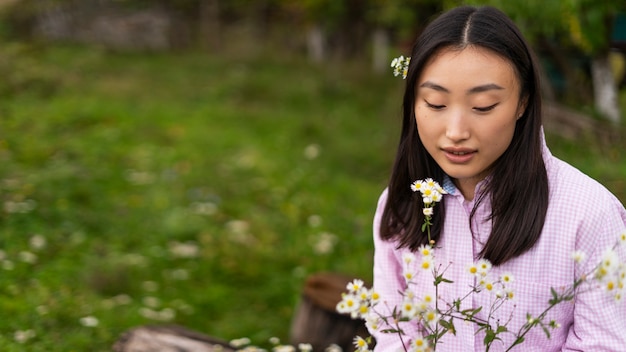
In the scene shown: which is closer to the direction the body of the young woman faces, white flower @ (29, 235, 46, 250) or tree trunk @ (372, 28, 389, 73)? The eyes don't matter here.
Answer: the white flower

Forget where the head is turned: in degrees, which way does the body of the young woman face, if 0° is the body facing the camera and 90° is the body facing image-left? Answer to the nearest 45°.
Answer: approximately 45°

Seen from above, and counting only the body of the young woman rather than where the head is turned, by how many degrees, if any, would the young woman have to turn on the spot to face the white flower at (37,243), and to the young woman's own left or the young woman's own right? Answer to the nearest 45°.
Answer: approximately 90° to the young woman's own right

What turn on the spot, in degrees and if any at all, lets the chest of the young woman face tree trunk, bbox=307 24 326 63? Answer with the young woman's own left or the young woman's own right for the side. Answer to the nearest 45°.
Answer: approximately 135° to the young woman's own right

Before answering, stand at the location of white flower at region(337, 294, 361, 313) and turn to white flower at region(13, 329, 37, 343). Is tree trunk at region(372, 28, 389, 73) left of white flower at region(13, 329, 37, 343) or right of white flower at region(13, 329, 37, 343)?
right

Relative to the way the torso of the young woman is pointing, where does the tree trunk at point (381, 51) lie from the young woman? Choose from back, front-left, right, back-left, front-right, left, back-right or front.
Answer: back-right
